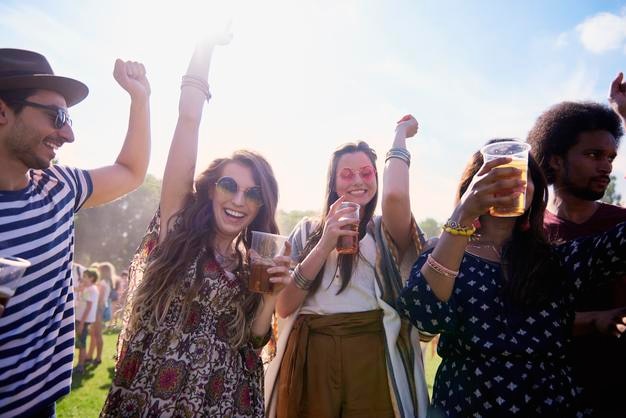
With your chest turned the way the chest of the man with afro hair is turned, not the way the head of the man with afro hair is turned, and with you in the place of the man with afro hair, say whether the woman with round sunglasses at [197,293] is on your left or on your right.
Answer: on your right

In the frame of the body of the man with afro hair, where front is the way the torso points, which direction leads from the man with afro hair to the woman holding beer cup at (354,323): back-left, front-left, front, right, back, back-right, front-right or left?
right

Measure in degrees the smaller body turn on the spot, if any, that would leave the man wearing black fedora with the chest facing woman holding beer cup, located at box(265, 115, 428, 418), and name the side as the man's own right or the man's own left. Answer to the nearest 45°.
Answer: approximately 45° to the man's own left

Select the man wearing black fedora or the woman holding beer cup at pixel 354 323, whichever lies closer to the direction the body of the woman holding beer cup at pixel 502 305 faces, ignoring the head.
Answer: the man wearing black fedora

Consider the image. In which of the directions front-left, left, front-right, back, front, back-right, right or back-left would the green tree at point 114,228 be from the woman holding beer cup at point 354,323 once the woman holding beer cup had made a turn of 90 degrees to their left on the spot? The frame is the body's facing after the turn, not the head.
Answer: back-left

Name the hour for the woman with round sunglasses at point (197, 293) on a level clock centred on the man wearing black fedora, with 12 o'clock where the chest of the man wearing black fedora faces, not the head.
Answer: The woman with round sunglasses is roughly at 11 o'clock from the man wearing black fedora.

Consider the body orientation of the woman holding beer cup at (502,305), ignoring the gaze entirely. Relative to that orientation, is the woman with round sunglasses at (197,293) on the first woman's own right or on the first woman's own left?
on the first woman's own right

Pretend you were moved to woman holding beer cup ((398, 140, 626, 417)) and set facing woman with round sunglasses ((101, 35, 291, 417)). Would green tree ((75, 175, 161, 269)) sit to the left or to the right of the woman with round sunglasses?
right

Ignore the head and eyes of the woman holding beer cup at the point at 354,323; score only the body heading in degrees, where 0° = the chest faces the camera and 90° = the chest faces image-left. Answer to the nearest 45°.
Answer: approximately 0°

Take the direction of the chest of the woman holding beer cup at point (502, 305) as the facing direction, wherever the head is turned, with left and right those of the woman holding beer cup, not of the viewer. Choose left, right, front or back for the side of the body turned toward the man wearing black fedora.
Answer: right

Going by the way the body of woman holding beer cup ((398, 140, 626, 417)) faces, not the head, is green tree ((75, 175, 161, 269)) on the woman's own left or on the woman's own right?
on the woman's own right
